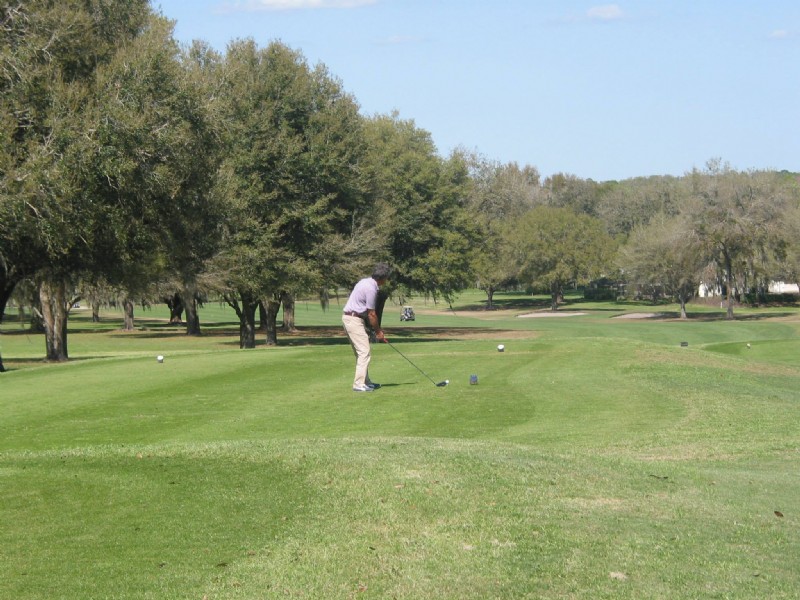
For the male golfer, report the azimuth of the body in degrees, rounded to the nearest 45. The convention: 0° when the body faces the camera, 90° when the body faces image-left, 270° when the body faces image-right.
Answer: approximately 270°

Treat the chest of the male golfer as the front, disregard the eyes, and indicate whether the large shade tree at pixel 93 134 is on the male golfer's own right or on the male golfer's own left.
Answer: on the male golfer's own left

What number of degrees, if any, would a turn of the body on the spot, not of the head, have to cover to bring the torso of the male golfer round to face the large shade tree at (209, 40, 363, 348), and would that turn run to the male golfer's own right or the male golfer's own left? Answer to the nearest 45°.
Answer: approximately 90° to the male golfer's own left

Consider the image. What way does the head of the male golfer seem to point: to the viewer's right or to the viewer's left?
to the viewer's right
